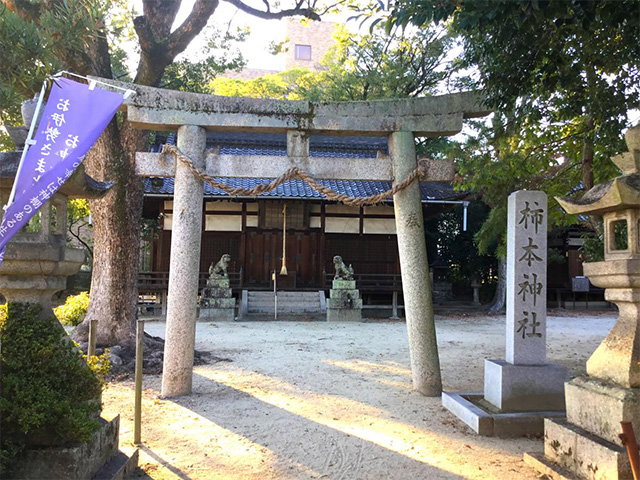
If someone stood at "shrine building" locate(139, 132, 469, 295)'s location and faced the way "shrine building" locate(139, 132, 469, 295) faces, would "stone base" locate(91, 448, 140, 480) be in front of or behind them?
in front

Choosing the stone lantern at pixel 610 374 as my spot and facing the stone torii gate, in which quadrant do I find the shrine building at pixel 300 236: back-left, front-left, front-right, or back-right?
front-right

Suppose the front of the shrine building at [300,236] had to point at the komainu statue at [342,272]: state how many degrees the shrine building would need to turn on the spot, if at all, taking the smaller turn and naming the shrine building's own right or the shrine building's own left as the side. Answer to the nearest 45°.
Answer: approximately 45° to the shrine building's own left

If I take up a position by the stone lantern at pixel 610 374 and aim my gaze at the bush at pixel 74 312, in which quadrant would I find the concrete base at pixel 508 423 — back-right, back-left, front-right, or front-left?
front-right

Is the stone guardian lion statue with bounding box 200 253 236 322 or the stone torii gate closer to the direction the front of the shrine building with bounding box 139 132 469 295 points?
the stone torii gate

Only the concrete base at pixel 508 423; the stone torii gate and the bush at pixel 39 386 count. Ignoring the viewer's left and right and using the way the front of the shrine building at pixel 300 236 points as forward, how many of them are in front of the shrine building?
3

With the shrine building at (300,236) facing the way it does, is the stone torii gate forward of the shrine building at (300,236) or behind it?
forward

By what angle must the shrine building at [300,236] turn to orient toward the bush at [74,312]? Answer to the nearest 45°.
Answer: approximately 45° to its right

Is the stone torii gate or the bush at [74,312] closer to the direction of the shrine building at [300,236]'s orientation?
the stone torii gate

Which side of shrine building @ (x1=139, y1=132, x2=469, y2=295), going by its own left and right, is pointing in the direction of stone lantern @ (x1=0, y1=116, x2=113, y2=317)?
front

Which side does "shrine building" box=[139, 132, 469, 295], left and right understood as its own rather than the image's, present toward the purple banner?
front

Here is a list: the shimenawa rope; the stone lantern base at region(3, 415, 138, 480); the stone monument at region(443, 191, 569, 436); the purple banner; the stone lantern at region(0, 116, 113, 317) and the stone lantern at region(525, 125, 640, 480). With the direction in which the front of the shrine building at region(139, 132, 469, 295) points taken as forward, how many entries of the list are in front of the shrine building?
6

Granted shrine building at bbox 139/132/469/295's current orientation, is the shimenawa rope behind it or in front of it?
in front

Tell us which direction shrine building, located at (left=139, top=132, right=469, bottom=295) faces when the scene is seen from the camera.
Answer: facing the viewer
